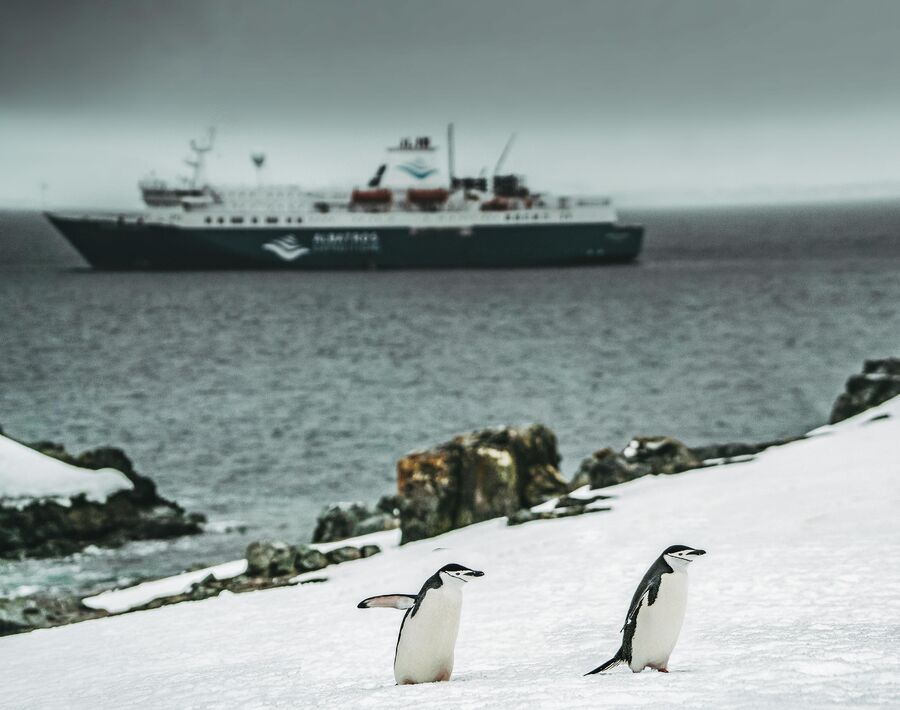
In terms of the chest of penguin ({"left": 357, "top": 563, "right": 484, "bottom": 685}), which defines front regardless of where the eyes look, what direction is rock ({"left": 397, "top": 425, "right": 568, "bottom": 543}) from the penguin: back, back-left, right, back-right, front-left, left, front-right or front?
back-left

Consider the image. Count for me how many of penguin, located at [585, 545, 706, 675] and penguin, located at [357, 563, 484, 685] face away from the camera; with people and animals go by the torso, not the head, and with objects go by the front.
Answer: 0

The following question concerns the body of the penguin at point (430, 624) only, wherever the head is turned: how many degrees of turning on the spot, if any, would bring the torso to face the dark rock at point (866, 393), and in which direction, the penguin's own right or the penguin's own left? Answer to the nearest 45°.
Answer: approximately 90° to the penguin's own left

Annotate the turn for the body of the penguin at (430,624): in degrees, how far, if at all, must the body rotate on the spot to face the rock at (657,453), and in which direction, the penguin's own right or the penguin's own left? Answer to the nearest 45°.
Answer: approximately 135° to the penguin's own left

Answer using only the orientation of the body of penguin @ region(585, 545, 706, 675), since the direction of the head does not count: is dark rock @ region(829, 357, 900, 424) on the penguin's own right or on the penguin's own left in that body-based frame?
on the penguin's own left

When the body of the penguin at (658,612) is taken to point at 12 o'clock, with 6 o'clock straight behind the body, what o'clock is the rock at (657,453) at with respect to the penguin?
The rock is roughly at 9 o'clock from the penguin.

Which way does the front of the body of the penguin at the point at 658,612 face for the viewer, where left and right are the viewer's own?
facing to the right of the viewer

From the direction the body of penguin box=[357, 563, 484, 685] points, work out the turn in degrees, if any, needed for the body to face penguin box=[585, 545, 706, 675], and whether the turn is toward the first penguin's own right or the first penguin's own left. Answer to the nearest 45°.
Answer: approximately 45° to the first penguin's own left

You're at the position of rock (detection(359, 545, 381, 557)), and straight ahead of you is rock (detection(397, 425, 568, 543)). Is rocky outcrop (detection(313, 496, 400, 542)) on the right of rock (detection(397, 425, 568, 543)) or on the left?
left

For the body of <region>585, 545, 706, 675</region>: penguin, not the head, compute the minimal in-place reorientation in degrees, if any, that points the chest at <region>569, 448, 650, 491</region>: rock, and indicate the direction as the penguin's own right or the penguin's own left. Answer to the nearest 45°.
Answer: approximately 90° to the penguin's own left

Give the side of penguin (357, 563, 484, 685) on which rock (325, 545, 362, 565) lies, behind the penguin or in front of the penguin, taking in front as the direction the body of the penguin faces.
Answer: behind

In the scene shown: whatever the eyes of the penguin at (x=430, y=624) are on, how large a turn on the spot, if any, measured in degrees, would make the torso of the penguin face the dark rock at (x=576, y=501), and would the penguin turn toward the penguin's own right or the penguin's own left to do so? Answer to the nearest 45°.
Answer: approximately 135° to the penguin's own left

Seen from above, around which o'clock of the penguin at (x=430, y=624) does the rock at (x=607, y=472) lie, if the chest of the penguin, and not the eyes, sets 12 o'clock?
The rock is roughly at 8 o'clock from the penguin.

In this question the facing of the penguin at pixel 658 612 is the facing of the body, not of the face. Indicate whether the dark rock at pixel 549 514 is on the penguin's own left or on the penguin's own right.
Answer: on the penguin's own left
